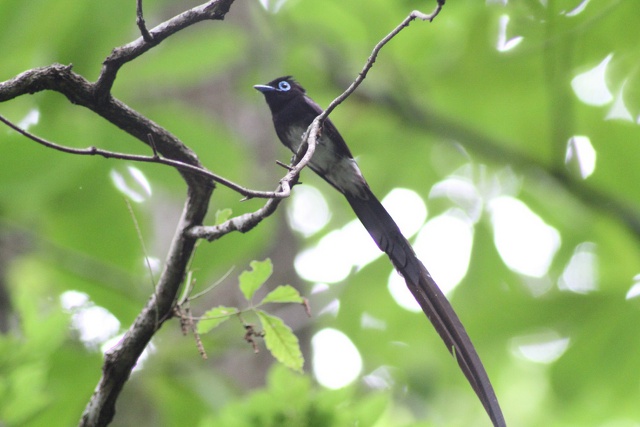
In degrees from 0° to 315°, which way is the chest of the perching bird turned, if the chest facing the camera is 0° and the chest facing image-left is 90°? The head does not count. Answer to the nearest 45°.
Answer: approximately 90°
